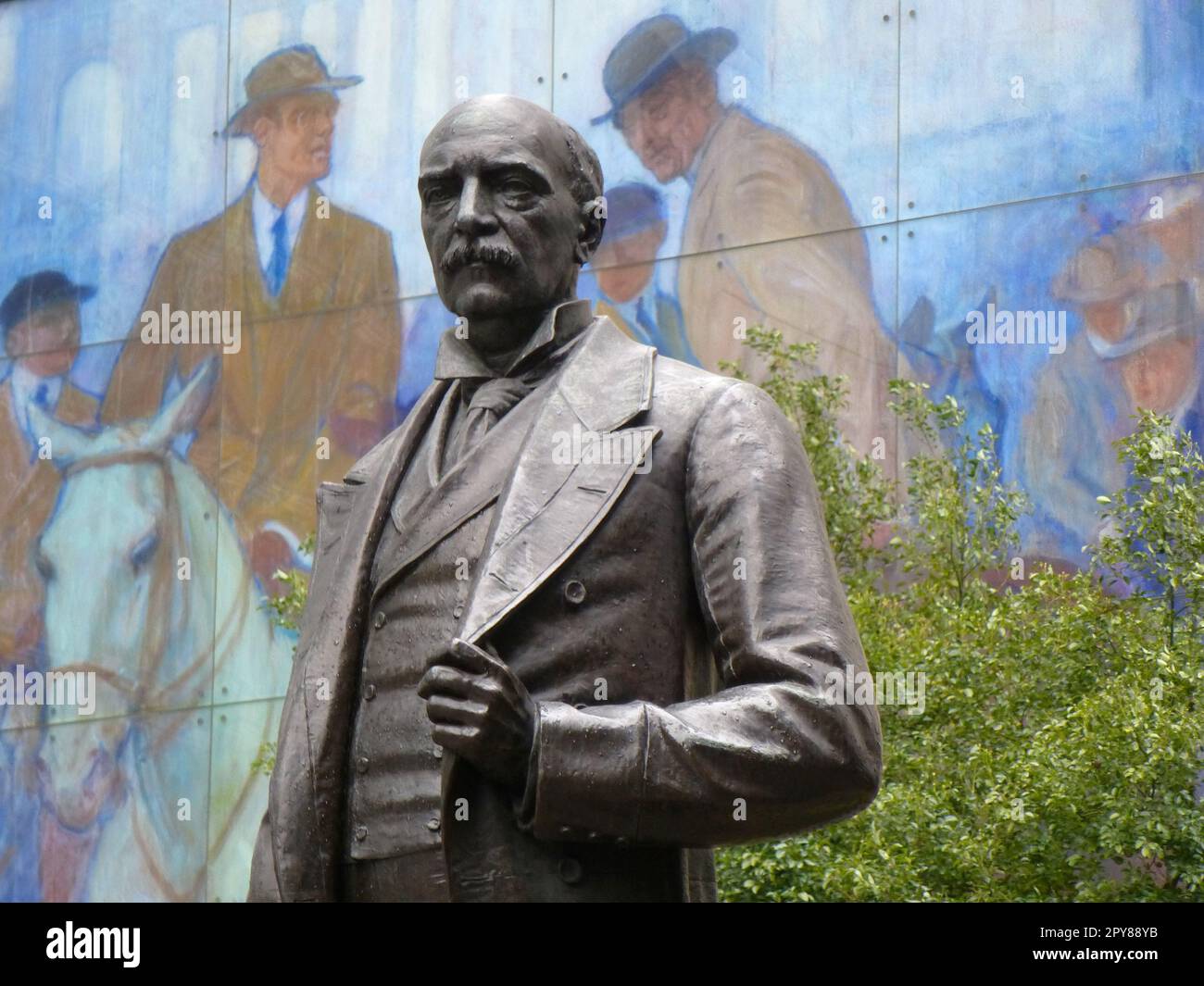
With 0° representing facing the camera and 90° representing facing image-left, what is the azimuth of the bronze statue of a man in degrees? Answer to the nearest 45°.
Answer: approximately 45°
